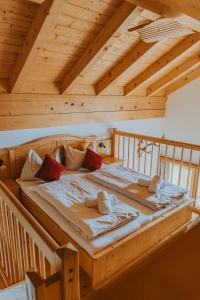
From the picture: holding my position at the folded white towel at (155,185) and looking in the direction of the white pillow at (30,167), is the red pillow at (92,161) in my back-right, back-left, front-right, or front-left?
front-right

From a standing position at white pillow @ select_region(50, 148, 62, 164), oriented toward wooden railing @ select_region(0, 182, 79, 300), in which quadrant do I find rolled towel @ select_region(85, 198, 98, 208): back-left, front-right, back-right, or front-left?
front-left

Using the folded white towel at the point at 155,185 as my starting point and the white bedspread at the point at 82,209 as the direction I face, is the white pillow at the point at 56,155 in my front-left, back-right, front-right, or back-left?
front-right

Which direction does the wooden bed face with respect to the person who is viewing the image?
facing the viewer and to the right of the viewer
